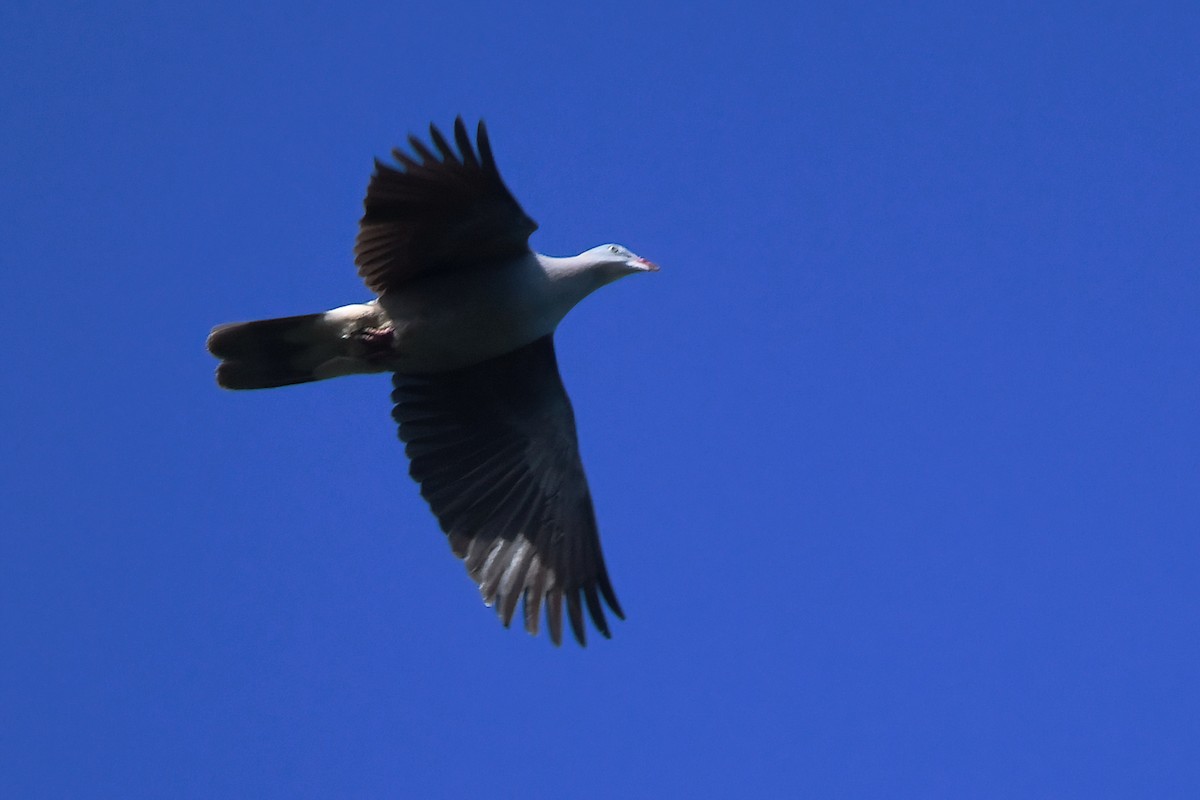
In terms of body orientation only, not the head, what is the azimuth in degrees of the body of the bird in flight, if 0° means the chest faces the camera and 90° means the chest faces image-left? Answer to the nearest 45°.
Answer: approximately 270°
